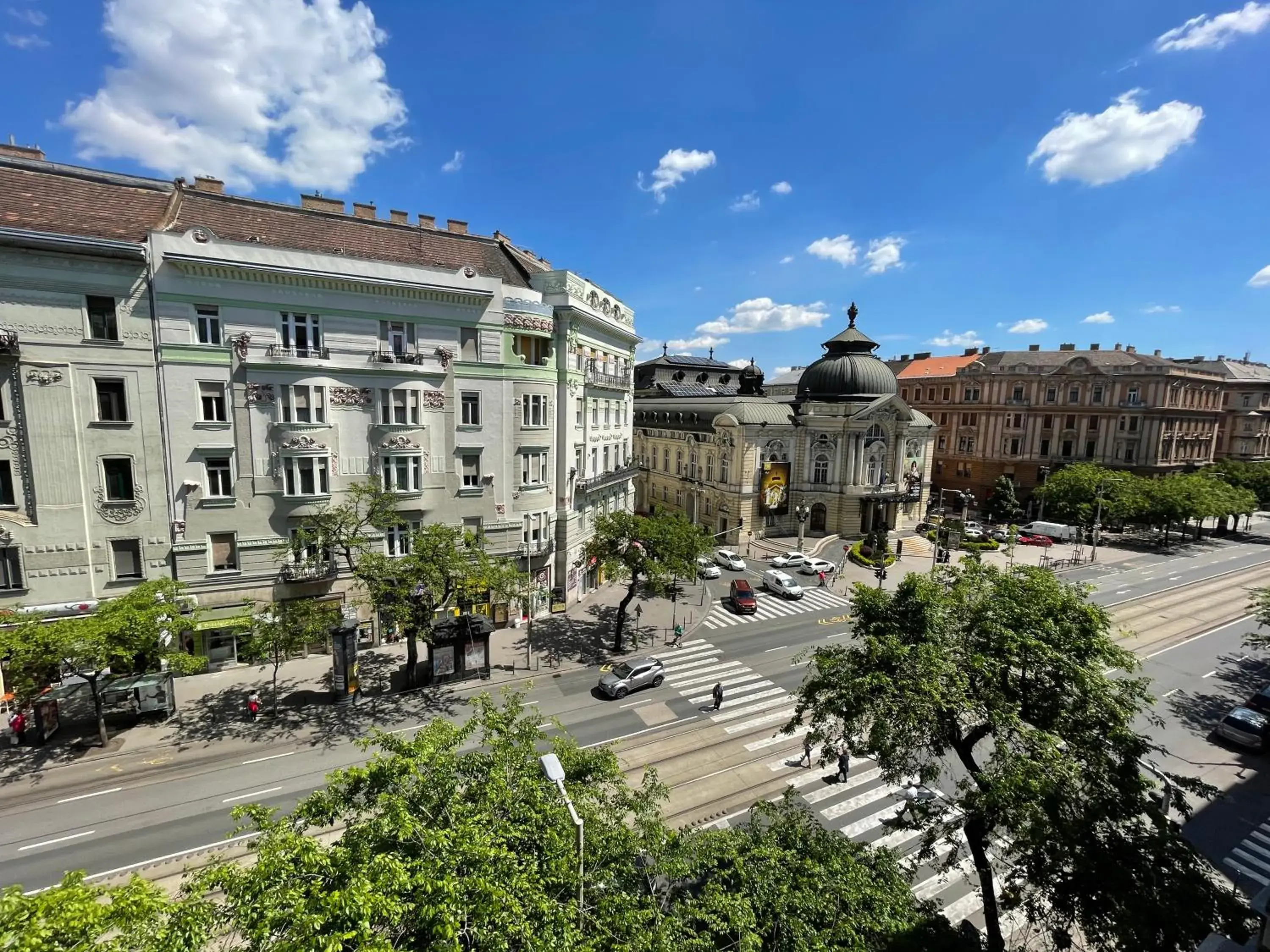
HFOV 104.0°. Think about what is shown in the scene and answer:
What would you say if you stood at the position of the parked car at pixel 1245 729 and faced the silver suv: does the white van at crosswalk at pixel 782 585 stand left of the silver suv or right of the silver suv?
right

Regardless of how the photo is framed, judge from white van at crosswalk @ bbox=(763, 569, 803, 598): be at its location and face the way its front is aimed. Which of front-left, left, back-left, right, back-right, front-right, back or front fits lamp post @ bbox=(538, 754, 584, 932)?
front-right

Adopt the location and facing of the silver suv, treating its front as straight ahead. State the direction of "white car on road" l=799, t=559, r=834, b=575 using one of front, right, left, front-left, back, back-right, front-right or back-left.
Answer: back

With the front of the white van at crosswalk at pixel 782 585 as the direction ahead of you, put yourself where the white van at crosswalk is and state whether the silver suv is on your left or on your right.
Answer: on your right

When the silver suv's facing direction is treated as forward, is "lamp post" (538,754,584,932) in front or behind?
in front

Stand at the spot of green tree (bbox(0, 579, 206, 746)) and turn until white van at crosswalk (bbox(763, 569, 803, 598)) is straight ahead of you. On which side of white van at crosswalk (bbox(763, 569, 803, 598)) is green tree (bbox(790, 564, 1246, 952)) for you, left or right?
right

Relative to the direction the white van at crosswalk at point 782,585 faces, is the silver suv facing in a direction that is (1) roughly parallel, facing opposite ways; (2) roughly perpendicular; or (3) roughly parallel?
roughly perpendicular

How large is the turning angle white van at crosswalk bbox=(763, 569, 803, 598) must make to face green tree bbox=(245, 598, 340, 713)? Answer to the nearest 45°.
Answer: approximately 90° to its right

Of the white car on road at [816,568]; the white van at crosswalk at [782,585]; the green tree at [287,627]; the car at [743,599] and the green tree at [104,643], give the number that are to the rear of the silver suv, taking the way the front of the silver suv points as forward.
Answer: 3

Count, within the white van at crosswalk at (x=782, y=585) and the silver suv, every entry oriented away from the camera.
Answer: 0

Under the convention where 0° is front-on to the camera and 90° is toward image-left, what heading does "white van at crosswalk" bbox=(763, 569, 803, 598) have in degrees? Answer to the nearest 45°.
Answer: approximately 315°
